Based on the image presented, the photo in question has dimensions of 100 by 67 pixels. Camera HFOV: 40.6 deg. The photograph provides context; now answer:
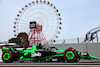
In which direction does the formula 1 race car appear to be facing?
to the viewer's right
